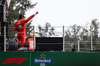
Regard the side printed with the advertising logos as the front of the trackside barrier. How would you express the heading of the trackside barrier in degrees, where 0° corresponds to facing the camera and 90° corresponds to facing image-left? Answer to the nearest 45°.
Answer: approximately 0°
